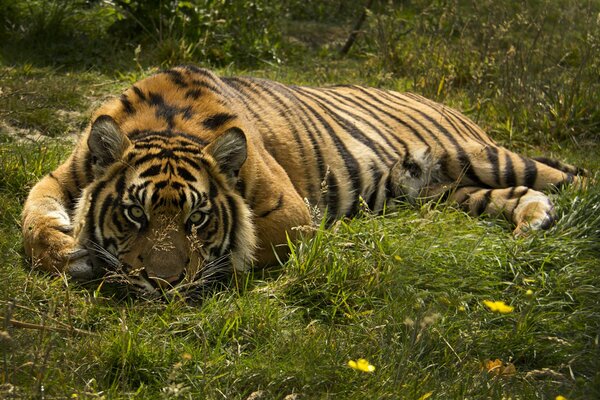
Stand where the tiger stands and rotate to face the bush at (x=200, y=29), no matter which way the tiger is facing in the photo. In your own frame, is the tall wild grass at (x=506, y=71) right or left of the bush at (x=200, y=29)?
right

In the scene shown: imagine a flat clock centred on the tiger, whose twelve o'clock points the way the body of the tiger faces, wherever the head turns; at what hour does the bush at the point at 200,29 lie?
The bush is roughly at 4 o'clock from the tiger.

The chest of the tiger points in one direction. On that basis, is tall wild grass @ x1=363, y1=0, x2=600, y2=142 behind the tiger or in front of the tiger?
behind

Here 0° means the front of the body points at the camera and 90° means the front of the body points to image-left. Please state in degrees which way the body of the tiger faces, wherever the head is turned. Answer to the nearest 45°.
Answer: approximately 45°
